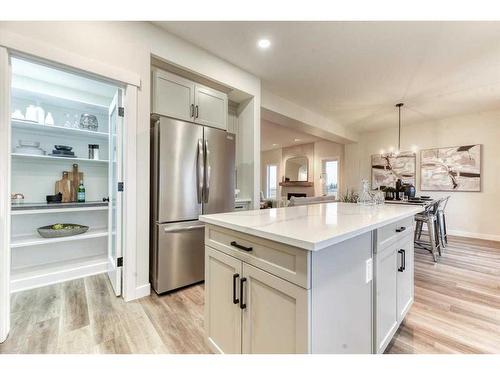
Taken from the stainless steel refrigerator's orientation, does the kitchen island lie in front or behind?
in front

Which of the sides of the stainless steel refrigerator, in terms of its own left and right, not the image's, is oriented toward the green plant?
left

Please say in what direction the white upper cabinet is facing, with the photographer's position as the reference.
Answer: facing the viewer and to the right of the viewer

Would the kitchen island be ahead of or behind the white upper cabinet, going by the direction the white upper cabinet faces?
ahead

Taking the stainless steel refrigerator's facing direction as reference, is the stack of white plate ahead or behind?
behind

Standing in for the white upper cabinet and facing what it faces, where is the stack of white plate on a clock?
The stack of white plate is roughly at 5 o'clock from the white upper cabinet.

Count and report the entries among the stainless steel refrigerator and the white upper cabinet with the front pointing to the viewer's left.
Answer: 0

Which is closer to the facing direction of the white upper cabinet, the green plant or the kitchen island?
the kitchen island

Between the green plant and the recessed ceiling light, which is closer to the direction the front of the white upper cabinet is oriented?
the recessed ceiling light
